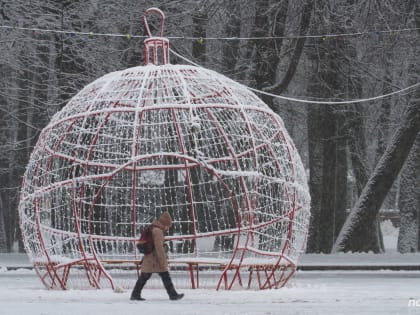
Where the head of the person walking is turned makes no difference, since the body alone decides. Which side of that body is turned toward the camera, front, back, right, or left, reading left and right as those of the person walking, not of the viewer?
right
